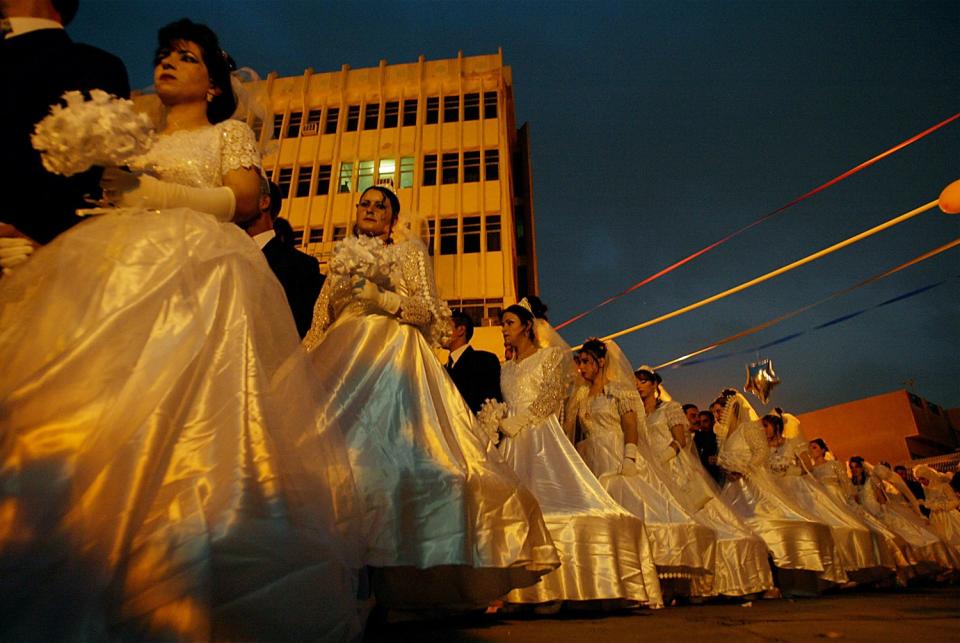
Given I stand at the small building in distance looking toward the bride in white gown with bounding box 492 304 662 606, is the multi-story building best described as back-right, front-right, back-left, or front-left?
front-right

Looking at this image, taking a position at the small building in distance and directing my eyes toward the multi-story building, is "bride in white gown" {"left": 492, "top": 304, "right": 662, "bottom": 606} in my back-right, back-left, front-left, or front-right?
front-left

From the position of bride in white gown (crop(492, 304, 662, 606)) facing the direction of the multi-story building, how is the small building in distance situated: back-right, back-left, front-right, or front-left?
front-right

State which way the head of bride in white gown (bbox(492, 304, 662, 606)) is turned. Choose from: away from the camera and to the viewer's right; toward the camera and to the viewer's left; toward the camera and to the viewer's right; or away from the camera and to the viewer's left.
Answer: toward the camera and to the viewer's left

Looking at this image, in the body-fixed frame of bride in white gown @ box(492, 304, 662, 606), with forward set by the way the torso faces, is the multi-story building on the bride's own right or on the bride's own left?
on the bride's own right

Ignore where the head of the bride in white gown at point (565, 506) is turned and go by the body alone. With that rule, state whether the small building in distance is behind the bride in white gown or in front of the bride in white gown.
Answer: behind
